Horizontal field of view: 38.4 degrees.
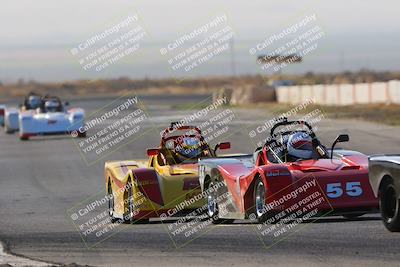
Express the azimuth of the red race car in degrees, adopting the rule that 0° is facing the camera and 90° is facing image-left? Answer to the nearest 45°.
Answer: approximately 315°

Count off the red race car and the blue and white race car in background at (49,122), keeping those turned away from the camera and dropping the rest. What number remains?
0

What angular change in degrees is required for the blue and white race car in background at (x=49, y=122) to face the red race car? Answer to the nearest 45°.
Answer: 0° — it already faces it

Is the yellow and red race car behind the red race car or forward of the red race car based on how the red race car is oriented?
behind

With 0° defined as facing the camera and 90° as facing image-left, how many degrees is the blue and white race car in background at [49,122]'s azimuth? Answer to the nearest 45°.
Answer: approximately 0°
